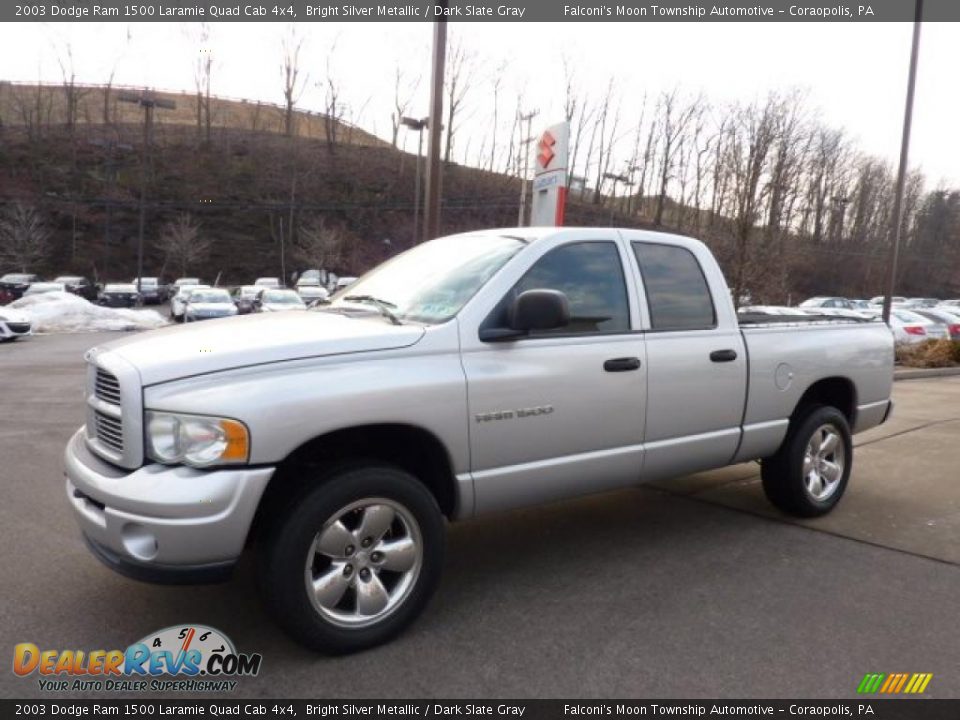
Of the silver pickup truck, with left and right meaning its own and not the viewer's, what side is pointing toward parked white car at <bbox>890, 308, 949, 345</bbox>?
back

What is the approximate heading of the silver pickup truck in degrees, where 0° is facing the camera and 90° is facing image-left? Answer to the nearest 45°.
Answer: approximately 45°

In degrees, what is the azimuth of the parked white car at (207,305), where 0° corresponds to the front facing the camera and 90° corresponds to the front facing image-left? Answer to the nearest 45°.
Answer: approximately 0°

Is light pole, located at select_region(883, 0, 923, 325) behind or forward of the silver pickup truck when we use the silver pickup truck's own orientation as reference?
behind

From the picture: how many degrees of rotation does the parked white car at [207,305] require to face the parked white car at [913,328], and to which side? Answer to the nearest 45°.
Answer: approximately 45° to its left

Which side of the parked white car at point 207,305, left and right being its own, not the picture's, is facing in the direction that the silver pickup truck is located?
front

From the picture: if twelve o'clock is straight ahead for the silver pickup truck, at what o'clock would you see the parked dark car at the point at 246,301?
The parked dark car is roughly at 4 o'clock from the silver pickup truck.

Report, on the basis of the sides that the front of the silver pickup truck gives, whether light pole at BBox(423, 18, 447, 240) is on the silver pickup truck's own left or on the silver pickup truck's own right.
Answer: on the silver pickup truck's own right

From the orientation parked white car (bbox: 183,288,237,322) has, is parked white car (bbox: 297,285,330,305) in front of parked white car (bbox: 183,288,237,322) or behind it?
behind

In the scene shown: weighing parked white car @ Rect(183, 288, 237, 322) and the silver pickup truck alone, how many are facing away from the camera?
0
